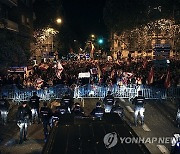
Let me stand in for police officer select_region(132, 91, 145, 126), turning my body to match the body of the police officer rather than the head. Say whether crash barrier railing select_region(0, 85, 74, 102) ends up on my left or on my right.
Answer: on my left

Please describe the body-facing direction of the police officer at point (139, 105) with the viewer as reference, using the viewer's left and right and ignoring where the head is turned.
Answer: facing away from the viewer

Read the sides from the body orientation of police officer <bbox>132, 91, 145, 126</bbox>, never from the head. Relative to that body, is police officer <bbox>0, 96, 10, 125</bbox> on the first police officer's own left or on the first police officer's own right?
on the first police officer's own left

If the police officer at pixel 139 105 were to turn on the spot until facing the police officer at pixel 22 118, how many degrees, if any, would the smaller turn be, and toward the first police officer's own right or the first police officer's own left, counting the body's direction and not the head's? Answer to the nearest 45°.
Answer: approximately 135° to the first police officer's own left

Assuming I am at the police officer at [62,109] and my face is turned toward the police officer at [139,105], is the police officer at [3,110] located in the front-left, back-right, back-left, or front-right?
back-left
